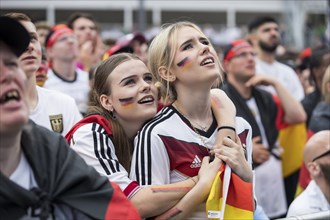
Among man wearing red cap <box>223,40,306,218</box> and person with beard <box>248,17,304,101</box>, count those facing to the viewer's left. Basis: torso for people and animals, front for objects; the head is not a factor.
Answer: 0

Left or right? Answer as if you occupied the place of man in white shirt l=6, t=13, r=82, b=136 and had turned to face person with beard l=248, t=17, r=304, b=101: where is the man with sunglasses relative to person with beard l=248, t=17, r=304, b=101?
right

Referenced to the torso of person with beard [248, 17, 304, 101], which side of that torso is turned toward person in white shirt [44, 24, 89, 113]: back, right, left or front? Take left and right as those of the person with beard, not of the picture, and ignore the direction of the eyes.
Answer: right

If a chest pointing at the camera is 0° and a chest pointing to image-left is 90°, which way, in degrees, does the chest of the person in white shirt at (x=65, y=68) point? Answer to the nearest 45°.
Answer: approximately 315°

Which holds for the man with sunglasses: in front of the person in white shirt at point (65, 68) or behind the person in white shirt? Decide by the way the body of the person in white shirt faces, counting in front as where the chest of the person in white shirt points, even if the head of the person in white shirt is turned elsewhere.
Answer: in front

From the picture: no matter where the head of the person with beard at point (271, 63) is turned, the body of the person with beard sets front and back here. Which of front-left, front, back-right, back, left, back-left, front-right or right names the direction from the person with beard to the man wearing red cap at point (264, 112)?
front-right

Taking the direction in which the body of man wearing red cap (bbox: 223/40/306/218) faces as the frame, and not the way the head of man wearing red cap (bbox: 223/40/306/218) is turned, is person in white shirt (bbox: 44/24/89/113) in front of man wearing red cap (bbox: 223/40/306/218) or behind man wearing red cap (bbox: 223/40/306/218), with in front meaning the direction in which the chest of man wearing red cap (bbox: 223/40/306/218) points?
behind
